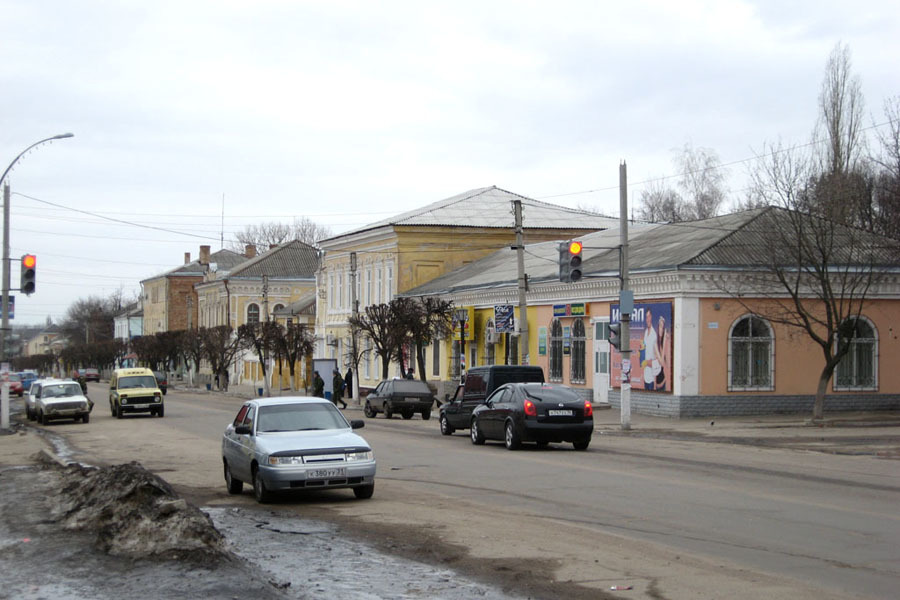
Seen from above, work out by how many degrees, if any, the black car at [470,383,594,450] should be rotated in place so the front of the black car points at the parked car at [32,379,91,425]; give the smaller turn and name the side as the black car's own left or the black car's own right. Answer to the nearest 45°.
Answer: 0° — it already faces it

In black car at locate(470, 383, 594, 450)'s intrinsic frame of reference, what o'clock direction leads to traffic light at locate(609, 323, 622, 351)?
The traffic light is roughly at 2 o'clock from the black car.

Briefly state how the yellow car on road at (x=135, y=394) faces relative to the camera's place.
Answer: facing the viewer

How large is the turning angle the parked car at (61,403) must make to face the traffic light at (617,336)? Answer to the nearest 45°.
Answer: approximately 45° to its left

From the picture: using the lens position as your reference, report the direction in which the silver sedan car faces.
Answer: facing the viewer and to the right of the viewer

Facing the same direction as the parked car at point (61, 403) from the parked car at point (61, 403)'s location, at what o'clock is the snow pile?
The snow pile is roughly at 12 o'clock from the parked car.

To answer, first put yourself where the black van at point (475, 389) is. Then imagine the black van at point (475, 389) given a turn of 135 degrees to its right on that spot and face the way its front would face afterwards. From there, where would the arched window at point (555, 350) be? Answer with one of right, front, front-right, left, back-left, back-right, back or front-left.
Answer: left

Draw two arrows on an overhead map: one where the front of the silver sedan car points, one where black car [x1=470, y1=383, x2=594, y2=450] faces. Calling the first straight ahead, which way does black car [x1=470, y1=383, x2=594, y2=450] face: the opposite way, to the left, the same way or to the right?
the opposite way

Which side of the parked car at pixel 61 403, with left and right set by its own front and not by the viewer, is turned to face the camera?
front

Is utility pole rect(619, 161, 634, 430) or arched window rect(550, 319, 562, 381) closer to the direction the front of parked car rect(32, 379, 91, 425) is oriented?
the utility pole

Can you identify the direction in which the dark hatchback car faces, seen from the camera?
facing away from the viewer and to the left of the viewer

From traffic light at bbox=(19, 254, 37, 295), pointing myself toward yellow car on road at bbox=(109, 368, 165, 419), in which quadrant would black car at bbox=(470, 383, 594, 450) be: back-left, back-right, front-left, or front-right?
back-right
